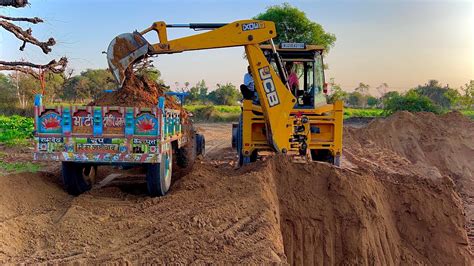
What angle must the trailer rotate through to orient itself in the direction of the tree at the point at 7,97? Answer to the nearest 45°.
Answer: approximately 45° to its left

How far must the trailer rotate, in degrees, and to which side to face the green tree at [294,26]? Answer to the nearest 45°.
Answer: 0° — it already faces it

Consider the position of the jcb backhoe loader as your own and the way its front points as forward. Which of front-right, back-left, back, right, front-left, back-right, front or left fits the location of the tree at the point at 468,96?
front-right

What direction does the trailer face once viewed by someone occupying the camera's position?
facing away from the viewer and to the right of the viewer
